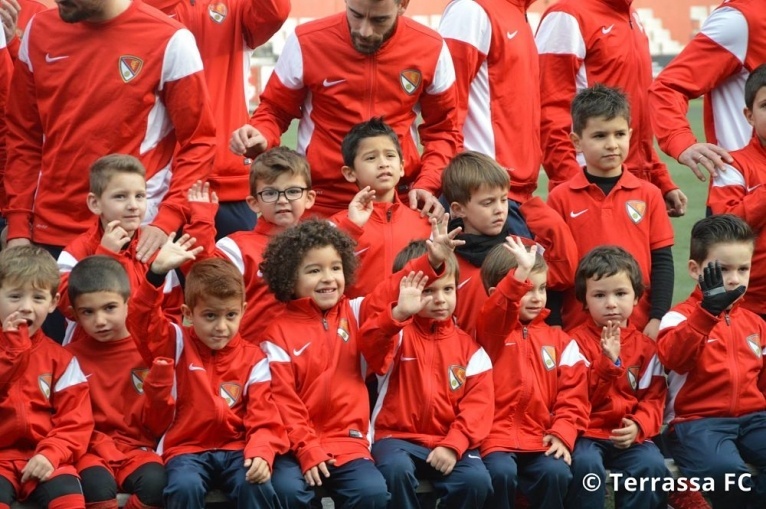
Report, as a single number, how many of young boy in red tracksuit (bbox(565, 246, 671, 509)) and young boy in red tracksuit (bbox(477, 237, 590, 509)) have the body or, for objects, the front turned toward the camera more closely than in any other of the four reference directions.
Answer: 2

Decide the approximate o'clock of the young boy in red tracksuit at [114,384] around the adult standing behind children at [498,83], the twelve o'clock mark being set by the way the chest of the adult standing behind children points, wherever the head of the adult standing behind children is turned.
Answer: The young boy in red tracksuit is roughly at 3 o'clock from the adult standing behind children.

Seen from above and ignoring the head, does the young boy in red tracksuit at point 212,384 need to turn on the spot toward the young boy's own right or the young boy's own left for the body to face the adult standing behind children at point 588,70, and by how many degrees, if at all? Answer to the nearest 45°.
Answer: approximately 135° to the young boy's own left

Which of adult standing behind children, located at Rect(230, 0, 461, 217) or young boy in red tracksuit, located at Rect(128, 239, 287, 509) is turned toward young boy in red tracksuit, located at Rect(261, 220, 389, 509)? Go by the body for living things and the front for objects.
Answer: the adult standing behind children

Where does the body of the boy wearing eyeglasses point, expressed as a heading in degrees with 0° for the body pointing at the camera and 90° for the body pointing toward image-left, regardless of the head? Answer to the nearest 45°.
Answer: approximately 0°

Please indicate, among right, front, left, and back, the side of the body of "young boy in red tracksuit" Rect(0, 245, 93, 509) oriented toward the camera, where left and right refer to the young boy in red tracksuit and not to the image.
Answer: front

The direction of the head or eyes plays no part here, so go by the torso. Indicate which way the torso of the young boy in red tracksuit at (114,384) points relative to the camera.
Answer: toward the camera

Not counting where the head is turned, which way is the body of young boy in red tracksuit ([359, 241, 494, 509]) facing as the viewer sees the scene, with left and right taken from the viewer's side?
facing the viewer

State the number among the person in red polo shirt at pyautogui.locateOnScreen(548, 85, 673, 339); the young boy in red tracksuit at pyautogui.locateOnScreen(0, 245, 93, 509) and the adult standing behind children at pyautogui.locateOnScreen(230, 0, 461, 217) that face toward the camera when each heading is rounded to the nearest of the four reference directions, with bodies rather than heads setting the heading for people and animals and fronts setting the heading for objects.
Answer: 3

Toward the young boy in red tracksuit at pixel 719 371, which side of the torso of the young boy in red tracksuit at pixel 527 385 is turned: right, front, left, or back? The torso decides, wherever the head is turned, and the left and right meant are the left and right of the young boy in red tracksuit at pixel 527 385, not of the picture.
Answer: left

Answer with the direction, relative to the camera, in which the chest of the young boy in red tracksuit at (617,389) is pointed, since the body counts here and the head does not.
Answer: toward the camera
